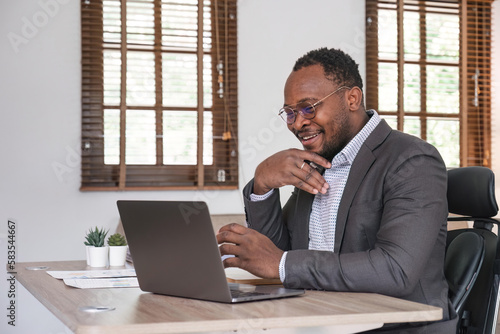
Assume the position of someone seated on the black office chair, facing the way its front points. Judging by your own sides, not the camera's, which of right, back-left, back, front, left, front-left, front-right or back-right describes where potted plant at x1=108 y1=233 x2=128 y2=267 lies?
front-right

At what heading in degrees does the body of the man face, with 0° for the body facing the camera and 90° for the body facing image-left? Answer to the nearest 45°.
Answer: approximately 45°

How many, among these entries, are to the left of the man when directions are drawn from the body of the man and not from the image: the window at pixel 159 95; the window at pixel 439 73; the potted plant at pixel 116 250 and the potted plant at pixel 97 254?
0

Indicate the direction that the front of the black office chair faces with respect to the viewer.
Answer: facing the viewer and to the left of the viewer

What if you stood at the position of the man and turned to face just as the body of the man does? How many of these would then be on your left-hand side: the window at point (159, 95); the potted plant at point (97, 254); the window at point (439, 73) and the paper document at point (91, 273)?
0

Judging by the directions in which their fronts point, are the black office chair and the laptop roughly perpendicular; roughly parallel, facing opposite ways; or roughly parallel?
roughly parallel, facing opposite ways

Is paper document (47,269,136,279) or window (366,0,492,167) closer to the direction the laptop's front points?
the window

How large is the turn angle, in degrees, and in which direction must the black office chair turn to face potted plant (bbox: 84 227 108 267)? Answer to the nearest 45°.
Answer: approximately 45° to its right

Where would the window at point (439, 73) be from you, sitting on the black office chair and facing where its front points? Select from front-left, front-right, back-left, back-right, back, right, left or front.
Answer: back-right

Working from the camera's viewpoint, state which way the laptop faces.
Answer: facing away from the viewer and to the right of the viewer

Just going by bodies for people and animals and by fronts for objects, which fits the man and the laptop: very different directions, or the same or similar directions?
very different directions

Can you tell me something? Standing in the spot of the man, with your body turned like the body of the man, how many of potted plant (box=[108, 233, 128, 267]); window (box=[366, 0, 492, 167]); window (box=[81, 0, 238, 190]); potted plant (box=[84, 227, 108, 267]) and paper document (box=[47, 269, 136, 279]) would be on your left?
0

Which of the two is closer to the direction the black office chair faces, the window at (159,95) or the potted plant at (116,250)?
the potted plant

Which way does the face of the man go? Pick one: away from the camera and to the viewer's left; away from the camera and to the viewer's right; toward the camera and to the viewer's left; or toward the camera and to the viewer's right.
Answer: toward the camera and to the viewer's left

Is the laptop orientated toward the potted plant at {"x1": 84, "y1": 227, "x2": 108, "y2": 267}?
no

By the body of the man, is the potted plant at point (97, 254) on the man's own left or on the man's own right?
on the man's own right
